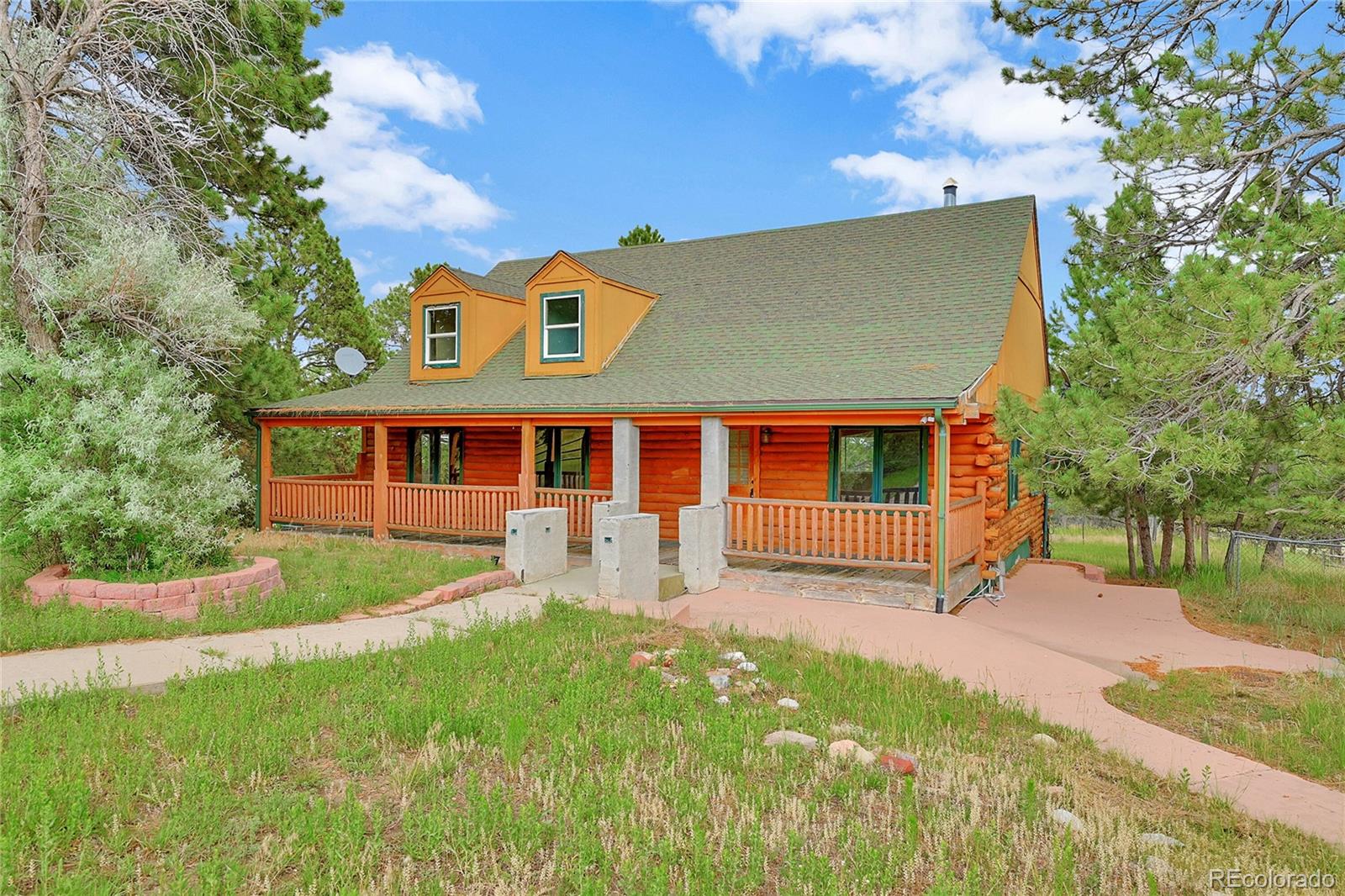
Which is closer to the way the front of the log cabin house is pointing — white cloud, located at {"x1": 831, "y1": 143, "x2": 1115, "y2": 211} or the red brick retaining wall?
the red brick retaining wall

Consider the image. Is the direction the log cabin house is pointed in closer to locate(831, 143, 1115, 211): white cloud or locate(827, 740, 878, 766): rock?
the rock

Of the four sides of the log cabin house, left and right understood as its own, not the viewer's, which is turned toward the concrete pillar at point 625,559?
front

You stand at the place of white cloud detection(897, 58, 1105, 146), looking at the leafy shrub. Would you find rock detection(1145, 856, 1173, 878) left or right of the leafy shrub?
left

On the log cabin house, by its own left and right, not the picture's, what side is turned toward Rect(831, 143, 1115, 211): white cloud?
back

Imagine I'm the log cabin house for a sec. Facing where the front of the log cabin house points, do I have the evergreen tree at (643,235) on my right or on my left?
on my right

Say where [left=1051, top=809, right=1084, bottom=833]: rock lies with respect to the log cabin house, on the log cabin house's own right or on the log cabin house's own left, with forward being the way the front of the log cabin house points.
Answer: on the log cabin house's own left

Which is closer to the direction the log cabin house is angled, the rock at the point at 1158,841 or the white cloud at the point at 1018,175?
the rock

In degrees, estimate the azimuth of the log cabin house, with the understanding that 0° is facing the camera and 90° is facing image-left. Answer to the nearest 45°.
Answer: approximately 45°

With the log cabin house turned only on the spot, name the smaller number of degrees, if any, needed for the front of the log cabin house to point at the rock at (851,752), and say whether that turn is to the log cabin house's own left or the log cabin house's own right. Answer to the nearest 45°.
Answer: approximately 45° to the log cabin house's own left
